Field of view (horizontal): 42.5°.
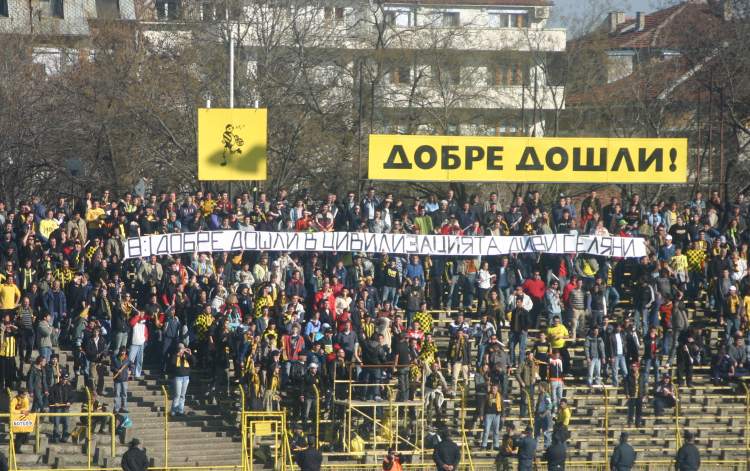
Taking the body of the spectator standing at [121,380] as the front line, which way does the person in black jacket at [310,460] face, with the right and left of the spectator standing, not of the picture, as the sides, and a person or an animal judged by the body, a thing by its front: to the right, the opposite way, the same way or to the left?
the opposite way

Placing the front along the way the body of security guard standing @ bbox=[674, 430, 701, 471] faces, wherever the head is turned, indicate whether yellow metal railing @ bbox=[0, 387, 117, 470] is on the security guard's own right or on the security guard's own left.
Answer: on the security guard's own left

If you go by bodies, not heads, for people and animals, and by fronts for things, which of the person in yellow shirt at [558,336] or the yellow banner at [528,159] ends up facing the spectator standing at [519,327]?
the yellow banner

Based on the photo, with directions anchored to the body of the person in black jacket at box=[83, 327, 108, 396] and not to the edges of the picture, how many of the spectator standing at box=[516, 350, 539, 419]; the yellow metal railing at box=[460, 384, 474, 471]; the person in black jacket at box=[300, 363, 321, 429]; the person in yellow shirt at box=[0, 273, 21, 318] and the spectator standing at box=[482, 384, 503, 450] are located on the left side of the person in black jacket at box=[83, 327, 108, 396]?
4

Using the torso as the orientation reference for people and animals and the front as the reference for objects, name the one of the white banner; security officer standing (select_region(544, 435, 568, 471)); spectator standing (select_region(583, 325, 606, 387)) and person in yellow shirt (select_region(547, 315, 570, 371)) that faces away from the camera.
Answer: security officer standing (select_region(544, 435, 568, 471))

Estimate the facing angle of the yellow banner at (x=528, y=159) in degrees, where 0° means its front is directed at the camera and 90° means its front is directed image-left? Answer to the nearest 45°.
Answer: approximately 0°

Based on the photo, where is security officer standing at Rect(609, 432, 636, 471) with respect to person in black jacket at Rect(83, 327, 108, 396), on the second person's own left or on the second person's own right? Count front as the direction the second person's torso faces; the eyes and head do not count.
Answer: on the second person's own left

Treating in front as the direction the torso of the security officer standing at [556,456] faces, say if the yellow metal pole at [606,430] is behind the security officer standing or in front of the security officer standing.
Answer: in front

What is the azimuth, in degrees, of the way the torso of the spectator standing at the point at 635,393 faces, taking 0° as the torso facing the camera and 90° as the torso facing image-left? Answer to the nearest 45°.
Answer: approximately 0°

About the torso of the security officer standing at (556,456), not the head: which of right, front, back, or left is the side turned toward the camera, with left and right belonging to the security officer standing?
back
